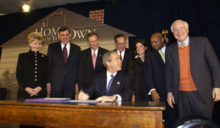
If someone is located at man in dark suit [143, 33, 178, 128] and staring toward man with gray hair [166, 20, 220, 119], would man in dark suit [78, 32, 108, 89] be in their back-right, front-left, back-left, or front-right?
back-right

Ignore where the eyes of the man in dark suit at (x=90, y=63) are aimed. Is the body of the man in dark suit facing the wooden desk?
yes

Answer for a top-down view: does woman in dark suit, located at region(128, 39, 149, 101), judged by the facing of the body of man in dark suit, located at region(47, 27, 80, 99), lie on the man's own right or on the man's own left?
on the man's own left

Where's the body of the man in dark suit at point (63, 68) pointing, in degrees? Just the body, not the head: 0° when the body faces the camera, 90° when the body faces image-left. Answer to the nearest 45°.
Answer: approximately 0°

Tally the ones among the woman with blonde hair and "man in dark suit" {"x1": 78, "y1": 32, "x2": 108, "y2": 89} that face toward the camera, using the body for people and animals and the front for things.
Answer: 2

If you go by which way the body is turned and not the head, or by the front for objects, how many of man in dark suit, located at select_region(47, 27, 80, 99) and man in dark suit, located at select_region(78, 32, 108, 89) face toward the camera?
2

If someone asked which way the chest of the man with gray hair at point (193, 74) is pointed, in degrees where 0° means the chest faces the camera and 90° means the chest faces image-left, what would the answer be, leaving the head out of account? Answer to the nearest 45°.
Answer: approximately 45°
